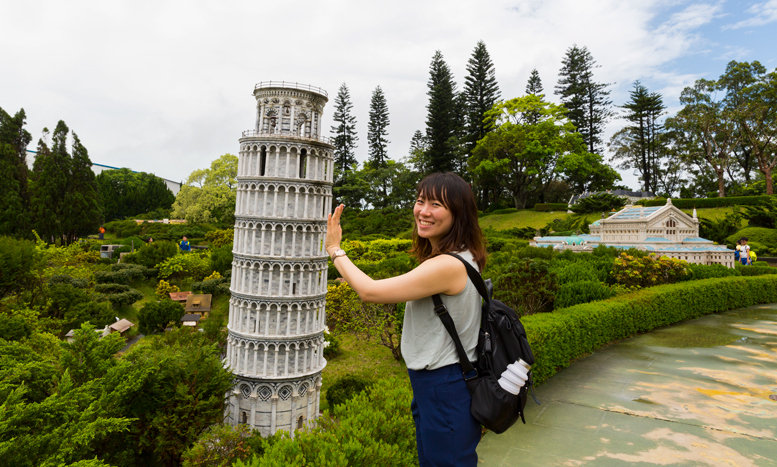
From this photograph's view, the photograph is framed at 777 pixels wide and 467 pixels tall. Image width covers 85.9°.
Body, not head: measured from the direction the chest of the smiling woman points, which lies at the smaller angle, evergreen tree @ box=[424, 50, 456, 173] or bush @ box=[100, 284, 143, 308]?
the bush

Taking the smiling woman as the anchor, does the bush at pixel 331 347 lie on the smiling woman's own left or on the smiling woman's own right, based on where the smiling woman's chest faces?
on the smiling woman's own right

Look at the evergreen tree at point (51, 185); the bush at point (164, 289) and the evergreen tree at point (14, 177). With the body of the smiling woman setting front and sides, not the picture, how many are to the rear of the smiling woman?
0

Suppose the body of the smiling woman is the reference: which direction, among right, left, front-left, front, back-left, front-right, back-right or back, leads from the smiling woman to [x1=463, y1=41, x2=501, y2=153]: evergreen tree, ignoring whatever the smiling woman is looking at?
right

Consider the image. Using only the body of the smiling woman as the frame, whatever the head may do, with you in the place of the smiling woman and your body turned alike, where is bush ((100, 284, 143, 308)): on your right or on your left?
on your right

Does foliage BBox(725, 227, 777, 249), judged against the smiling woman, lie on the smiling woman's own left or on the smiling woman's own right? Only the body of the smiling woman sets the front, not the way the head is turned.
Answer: on the smiling woman's own right

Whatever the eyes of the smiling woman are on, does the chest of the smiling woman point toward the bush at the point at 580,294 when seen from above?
no

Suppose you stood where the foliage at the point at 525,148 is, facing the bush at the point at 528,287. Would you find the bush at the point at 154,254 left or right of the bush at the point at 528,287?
right

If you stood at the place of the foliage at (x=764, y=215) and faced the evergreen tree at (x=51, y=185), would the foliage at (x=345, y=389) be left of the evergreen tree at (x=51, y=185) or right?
left

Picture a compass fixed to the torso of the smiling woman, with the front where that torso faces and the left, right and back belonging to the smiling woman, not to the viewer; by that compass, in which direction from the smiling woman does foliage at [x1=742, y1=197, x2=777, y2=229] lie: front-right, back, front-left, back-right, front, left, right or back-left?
back-right

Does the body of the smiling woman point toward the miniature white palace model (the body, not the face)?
no

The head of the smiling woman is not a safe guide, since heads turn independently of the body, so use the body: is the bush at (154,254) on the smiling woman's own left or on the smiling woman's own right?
on the smiling woman's own right

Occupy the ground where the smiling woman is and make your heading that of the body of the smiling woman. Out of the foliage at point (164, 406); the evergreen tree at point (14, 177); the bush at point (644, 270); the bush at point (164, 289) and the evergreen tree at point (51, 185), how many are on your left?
0

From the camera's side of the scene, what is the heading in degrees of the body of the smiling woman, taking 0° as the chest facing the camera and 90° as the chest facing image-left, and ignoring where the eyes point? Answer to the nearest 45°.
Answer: approximately 90°

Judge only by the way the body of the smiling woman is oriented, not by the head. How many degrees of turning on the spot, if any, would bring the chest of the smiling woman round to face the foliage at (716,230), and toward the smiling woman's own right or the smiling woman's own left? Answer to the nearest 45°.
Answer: approximately 135° to the smiling woman's own right

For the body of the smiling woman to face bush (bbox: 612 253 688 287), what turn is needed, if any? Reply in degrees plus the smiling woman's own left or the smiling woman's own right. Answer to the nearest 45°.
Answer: approximately 135° to the smiling woman's own right

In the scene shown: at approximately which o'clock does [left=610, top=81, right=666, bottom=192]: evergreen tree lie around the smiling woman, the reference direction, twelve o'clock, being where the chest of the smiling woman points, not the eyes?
The evergreen tree is roughly at 4 o'clock from the smiling woman.

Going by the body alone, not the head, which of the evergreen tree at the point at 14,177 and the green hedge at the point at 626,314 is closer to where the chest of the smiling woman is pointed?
the evergreen tree

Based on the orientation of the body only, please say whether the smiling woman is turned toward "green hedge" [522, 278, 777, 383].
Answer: no
